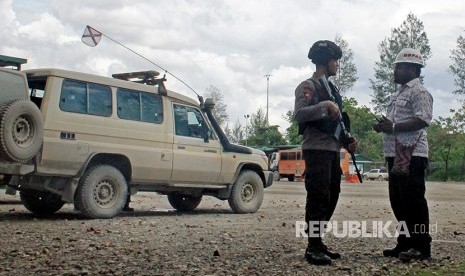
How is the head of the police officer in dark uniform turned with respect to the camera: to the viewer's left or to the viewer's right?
to the viewer's right

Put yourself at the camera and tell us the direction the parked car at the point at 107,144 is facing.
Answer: facing away from the viewer and to the right of the viewer
